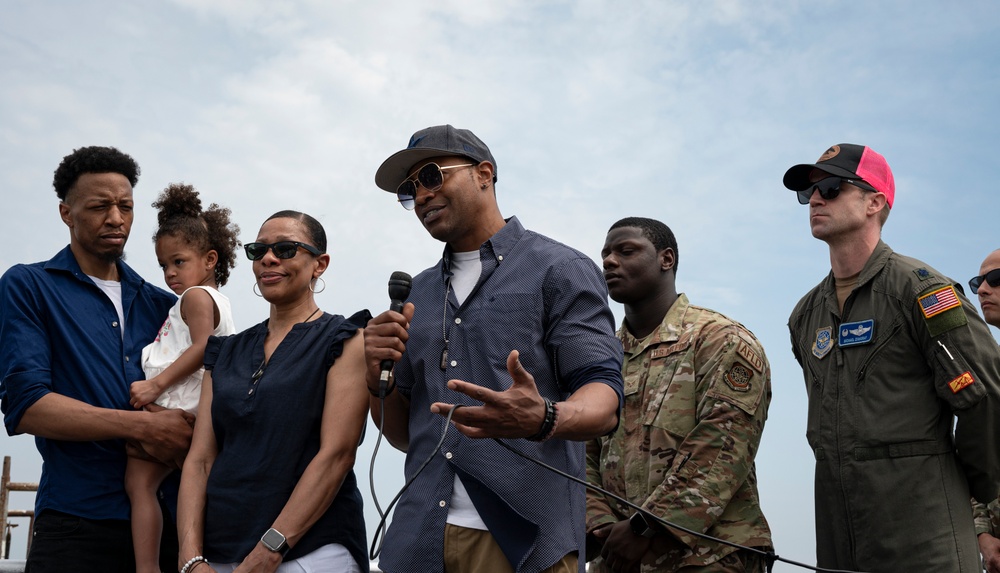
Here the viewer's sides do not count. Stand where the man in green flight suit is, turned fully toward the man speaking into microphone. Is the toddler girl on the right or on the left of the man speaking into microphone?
right

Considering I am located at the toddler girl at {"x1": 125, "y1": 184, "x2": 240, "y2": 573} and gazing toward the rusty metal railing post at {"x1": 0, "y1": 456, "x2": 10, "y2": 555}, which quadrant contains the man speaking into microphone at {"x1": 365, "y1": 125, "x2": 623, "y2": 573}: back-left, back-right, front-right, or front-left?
back-right

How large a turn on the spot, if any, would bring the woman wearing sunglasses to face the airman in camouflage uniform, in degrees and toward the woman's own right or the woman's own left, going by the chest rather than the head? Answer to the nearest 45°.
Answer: approximately 135° to the woman's own left

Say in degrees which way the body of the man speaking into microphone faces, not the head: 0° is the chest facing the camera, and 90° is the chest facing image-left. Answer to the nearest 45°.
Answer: approximately 45°

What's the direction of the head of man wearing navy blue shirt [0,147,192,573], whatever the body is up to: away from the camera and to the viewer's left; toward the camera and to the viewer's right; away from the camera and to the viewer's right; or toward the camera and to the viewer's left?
toward the camera and to the viewer's right

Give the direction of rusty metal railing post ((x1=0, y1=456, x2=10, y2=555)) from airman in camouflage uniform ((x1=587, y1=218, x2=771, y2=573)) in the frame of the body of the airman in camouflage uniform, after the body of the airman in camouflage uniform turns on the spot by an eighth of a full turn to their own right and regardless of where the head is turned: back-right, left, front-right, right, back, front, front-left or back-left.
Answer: front-right

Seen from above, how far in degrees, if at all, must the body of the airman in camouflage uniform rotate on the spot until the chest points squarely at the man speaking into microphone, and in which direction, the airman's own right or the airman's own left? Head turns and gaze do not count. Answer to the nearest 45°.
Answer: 0° — they already face them

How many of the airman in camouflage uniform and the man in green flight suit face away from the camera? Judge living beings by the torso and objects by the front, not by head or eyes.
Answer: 0

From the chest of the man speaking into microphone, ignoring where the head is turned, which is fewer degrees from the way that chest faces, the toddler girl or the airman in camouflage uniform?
the toddler girl

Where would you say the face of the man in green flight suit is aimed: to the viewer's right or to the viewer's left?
to the viewer's left
